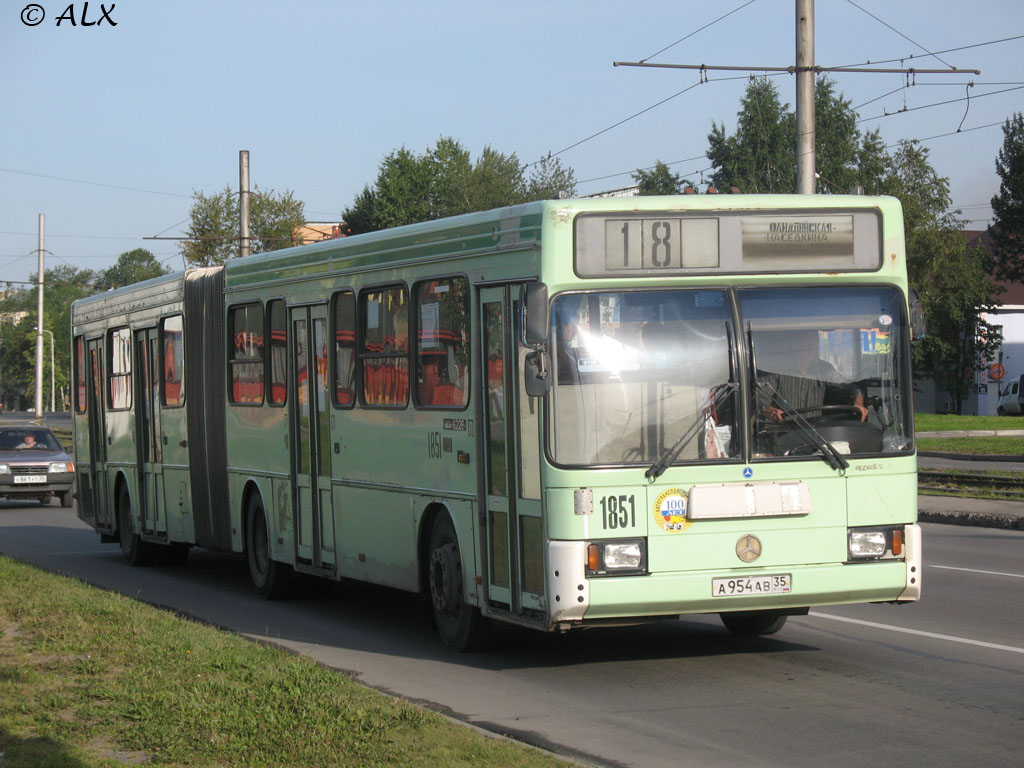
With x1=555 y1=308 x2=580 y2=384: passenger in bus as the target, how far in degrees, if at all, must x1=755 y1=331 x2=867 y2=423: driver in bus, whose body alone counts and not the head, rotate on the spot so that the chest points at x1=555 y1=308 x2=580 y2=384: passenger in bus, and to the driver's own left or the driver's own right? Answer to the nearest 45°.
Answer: approximately 90° to the driver's own right

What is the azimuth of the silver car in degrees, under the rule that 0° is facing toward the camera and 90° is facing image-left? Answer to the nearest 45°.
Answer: approximately 0°

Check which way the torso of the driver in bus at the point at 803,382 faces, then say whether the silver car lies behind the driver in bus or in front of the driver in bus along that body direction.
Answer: behind

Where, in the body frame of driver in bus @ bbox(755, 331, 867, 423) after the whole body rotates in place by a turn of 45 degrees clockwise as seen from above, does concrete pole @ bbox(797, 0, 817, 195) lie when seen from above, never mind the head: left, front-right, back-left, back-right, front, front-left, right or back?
back-right

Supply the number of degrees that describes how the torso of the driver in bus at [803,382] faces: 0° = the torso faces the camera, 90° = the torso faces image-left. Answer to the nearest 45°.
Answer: approximately 0°

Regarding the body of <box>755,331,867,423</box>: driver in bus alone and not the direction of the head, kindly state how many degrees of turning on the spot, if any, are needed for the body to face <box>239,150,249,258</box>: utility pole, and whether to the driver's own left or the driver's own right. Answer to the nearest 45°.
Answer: approximately 135° to the driver's own right

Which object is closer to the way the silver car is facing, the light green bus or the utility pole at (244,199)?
the light green bus

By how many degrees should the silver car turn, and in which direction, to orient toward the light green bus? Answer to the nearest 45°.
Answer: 0° — it already faces it

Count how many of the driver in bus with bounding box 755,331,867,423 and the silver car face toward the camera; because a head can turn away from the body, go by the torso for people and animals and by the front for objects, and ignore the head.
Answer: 2

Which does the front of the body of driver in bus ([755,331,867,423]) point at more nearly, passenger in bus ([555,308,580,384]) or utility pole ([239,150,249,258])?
the passenger in bus

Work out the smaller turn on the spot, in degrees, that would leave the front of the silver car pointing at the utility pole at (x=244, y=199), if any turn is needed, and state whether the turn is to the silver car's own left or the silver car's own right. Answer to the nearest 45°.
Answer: approximately 135° to the silver car's own left

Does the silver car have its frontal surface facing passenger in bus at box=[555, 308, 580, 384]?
yes
